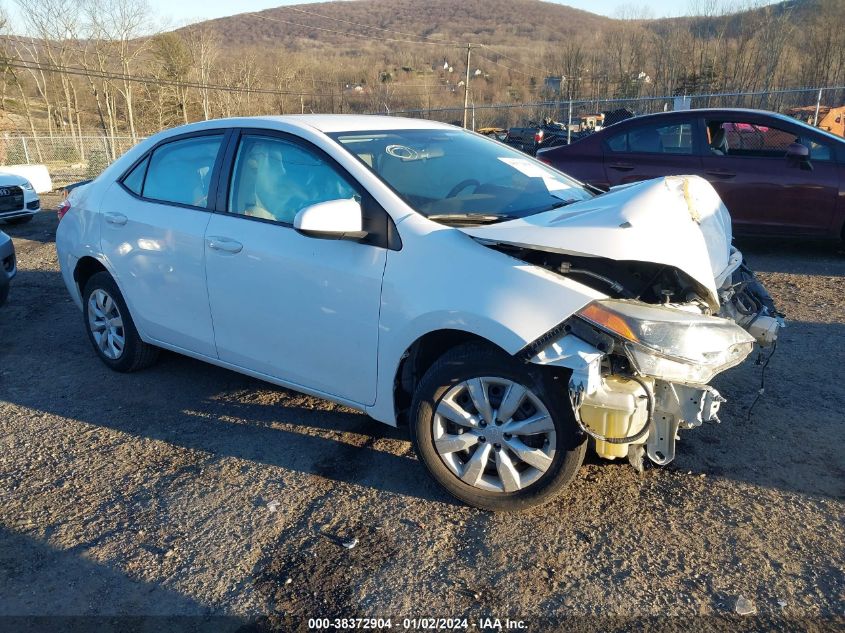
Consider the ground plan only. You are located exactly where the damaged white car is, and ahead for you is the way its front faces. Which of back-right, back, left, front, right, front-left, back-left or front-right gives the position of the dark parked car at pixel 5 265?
back

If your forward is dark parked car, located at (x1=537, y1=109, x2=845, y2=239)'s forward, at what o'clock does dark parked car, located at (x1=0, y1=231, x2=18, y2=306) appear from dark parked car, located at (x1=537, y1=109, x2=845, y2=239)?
dark parked car, located at (x1=0, y1=231, x2=18, y2=306) is roughly at 5 o'clock from dark parked car, located at (x1=537, y1=109, x2=845, y2=239).

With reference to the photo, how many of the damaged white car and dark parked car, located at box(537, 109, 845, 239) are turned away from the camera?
0

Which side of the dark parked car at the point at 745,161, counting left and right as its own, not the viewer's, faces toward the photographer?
right

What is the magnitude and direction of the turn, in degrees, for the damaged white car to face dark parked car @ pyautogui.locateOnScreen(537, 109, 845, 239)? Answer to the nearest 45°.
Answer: approximately 90° to its left

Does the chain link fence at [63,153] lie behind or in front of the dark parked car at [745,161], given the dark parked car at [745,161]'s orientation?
behind

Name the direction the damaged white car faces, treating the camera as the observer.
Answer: facing the viewer and to the right of the viewer
